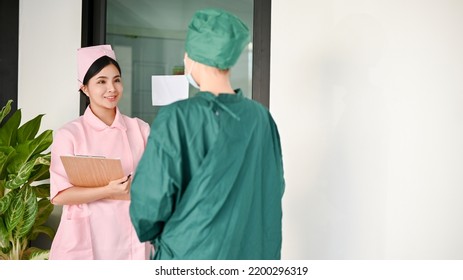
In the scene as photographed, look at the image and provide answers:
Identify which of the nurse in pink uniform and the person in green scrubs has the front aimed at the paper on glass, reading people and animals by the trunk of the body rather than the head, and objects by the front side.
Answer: the person in green scrubs

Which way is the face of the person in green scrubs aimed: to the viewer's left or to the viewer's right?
to the viewer's left

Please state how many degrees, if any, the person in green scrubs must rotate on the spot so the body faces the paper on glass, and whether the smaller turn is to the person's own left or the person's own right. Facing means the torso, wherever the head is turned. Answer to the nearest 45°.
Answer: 0° — they already face it

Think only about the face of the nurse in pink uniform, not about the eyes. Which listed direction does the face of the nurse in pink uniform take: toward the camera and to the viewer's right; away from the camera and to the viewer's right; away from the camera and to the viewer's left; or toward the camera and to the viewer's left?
toward the camera and to the viewer's right

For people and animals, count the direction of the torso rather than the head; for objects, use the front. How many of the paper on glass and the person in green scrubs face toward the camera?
1

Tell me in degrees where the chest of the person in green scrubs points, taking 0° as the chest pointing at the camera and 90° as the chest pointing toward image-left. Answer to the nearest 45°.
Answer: approximately 180°

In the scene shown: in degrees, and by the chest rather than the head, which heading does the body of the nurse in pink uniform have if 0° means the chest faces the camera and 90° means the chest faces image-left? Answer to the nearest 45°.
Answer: approximately 315°

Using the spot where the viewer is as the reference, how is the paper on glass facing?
facing the viewer

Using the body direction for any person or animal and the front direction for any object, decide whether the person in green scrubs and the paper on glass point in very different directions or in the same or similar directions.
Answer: very different directions

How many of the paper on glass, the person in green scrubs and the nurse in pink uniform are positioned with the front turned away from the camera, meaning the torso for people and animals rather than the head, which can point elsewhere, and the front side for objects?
1

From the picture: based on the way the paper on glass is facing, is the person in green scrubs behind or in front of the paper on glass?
in front

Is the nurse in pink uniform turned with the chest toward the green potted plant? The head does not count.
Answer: no

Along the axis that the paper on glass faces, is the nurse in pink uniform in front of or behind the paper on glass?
in front
